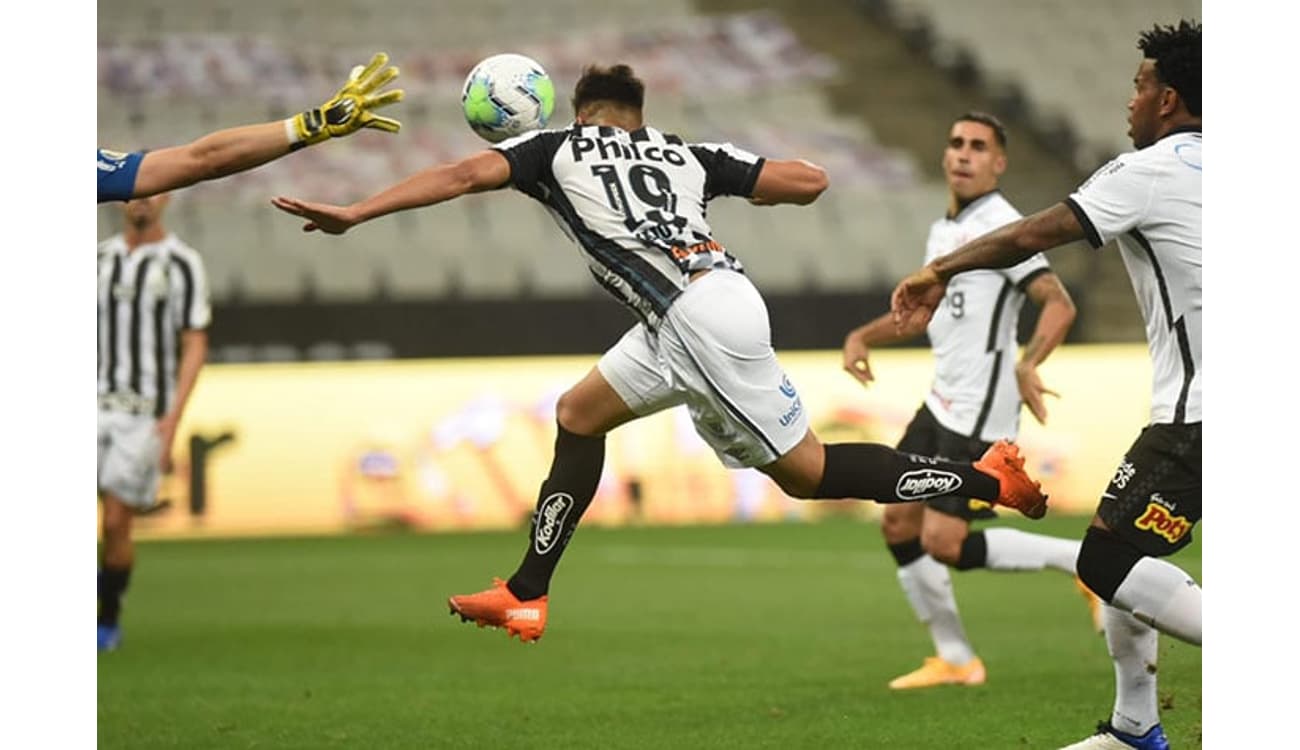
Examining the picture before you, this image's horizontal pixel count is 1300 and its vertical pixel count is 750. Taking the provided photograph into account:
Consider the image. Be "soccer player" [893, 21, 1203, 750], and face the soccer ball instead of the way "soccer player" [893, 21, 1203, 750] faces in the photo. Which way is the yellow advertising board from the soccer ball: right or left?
right

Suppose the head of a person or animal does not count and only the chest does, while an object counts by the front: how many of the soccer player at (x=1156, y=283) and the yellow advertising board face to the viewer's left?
1

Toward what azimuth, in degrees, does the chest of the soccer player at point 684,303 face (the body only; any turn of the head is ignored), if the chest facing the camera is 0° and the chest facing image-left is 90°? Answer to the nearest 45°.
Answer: approximately 135°

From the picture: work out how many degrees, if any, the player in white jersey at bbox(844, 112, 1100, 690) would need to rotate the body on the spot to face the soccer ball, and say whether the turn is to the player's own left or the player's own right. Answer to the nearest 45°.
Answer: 0° — they already face it

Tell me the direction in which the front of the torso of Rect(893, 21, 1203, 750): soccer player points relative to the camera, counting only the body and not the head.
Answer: to the viewer's left

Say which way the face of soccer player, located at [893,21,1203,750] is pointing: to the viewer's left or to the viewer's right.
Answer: to the viewer's left

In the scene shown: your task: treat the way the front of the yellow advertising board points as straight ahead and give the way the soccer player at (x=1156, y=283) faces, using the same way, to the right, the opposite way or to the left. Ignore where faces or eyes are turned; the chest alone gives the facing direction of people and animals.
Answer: to the right

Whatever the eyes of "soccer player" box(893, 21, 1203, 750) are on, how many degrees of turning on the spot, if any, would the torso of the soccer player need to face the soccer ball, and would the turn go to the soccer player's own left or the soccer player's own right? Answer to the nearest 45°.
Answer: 0° — they already face it
